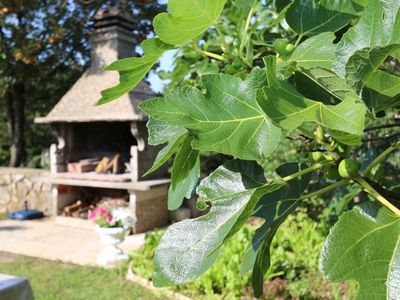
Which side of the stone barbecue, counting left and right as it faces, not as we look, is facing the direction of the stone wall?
right

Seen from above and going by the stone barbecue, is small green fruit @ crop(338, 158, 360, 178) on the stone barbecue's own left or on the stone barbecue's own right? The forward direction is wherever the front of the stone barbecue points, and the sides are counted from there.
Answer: on the stone barbecue's own left

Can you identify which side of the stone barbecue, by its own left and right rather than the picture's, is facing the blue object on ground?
right

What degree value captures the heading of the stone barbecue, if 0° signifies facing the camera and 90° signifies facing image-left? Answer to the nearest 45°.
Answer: approximately 45°

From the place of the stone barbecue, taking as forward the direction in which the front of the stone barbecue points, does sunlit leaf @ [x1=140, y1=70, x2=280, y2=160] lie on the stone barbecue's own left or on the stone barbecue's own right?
on the stone barbecue's own left

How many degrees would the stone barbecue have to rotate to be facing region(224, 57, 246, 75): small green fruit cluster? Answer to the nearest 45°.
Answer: approximately 45° to its left

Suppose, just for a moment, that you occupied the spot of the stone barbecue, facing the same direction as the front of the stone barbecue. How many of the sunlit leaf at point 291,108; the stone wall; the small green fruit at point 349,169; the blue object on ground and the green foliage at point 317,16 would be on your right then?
2

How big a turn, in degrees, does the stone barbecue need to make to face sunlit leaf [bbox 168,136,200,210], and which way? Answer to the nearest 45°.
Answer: approximately 45° to its left

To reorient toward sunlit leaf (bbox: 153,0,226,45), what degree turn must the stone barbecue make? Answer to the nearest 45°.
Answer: approximately 45° to its left
